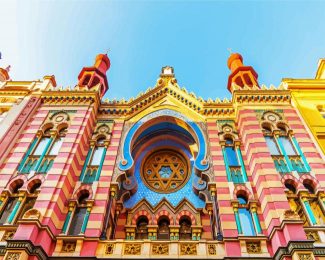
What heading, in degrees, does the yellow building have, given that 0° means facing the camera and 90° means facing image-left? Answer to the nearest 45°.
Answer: approximately 0°
